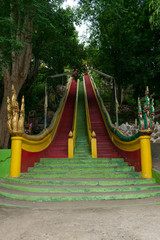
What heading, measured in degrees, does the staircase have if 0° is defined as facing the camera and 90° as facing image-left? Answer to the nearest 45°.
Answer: approximately 0°

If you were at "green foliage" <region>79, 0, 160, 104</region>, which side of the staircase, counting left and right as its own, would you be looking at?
back
